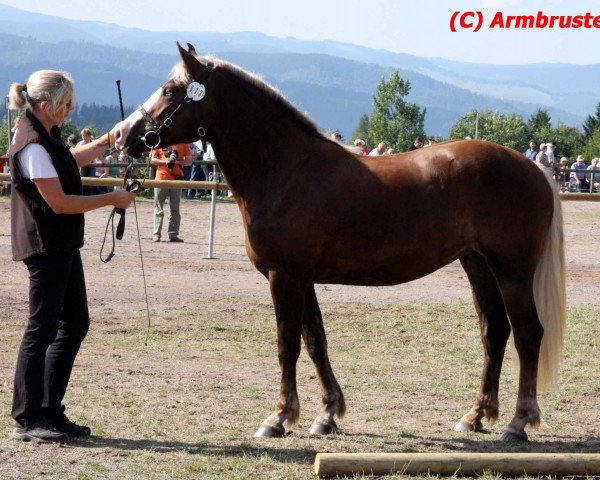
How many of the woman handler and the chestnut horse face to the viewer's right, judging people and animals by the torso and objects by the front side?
1

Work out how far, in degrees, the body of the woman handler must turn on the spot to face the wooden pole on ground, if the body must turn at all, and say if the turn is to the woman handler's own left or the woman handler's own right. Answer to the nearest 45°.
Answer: approximately 45° to the woman handler's own right

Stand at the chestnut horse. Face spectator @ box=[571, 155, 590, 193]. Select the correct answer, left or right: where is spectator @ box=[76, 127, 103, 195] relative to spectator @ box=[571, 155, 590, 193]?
left

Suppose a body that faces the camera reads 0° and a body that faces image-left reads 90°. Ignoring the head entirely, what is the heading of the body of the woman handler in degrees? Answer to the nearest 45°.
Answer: approximately 270°

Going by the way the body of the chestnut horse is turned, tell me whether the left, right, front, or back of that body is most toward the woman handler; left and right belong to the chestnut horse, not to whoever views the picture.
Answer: front

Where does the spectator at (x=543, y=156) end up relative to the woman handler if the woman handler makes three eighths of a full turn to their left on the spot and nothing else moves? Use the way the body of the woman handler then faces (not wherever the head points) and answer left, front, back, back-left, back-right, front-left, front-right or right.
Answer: right

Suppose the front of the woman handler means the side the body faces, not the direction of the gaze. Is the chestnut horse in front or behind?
in front

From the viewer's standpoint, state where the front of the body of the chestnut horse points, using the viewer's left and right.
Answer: facing to the left of the viewer

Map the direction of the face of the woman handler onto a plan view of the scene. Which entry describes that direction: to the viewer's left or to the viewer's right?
to the viewer's right

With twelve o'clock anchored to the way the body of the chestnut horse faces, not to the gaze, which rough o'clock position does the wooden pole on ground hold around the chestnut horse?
The wooden pole on ground is roughly at 8 o'clock from the chestnut horse.

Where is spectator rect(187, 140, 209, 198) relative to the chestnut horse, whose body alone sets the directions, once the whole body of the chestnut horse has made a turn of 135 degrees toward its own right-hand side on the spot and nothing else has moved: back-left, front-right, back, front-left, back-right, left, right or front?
front-left

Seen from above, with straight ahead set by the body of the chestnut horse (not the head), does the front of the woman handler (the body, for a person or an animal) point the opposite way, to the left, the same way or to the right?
the opposite way
